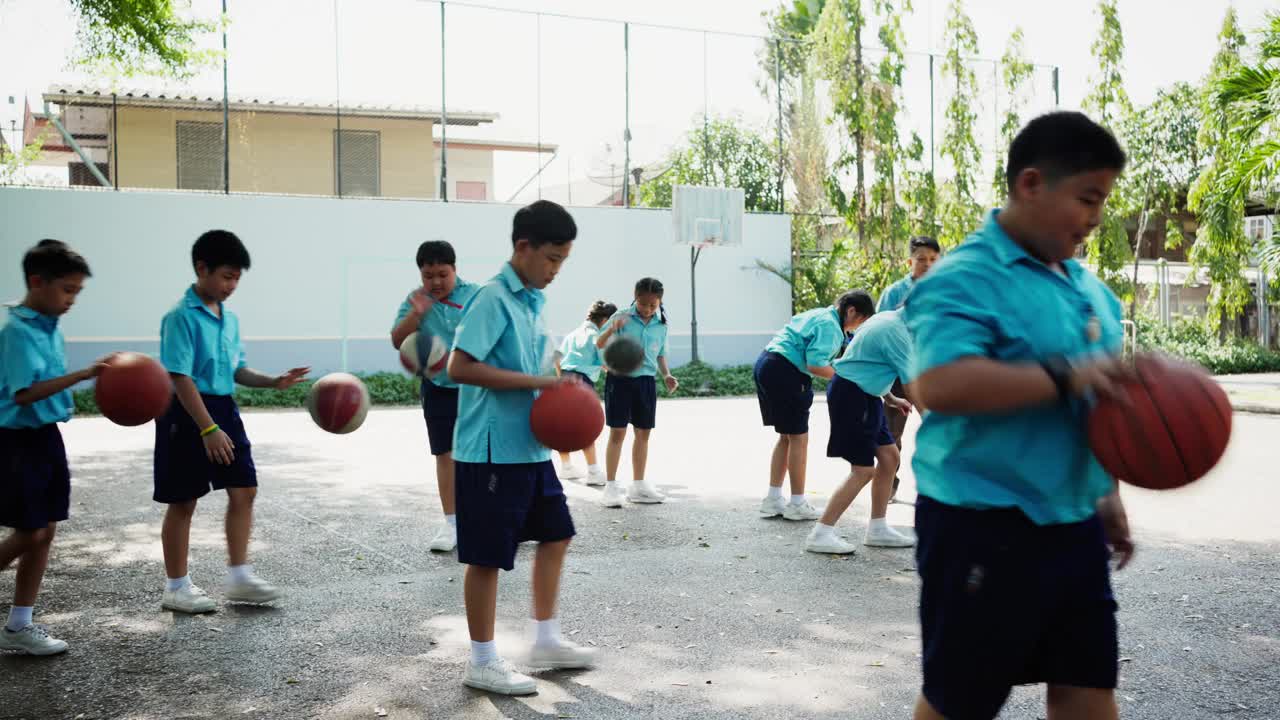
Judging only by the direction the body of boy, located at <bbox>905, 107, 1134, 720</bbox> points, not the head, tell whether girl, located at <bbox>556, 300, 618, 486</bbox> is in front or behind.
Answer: behind

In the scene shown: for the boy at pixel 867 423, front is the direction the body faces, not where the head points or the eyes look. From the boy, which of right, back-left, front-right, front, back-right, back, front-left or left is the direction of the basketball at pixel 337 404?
back-right

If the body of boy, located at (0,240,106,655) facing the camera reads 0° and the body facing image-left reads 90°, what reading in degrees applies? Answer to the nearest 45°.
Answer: approximately 270°

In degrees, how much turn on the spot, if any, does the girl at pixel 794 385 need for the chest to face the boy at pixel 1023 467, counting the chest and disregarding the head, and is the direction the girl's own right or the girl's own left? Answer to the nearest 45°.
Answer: approximately 90° to the girl's own right

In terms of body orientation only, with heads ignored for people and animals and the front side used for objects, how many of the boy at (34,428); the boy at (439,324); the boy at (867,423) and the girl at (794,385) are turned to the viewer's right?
3

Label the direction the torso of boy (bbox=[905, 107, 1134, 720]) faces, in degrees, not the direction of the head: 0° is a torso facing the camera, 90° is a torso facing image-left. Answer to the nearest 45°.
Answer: approximately 315°

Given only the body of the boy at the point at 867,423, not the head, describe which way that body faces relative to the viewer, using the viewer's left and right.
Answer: facing to the right of the viewer

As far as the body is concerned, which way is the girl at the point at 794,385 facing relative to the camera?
to the viewer's right

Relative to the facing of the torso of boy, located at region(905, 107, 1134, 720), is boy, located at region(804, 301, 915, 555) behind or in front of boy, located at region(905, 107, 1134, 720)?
behind
